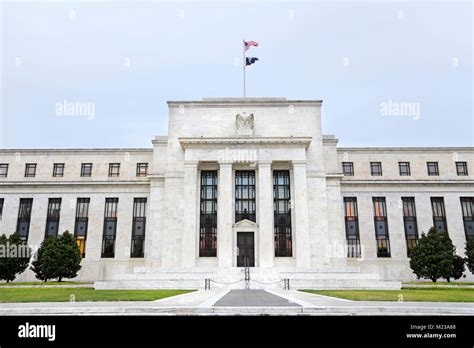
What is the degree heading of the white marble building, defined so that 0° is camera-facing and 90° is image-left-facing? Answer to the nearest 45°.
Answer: approximately 0°

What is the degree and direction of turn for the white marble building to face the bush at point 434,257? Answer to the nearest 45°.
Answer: approximately 90° to its left
